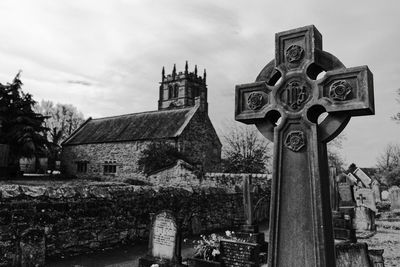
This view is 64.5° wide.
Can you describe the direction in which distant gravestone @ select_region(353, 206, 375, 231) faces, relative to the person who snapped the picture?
facing the viewer and to the left of the viewer

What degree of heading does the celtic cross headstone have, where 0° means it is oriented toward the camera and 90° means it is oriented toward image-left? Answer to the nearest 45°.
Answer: approximately 45°

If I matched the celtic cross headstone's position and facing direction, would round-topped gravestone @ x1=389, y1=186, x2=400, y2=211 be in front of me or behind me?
behind

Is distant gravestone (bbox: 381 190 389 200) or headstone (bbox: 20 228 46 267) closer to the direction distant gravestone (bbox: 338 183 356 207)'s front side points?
the headstone

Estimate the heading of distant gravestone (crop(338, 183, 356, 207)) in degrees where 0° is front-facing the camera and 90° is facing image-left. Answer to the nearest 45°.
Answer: approximately 45°

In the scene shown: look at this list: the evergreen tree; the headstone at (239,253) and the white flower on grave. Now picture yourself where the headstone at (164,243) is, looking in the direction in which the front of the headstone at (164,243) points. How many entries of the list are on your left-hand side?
2

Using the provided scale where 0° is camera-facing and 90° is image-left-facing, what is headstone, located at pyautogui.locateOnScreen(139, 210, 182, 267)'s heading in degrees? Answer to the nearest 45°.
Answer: approximately 0°

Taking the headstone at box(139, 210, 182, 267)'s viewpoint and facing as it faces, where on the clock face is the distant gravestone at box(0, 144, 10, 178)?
The distant gravestone is roughly at 5 o'clock from the headstone.

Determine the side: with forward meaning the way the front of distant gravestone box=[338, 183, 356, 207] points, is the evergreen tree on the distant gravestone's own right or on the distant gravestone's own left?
on the distant gravestone's own right
